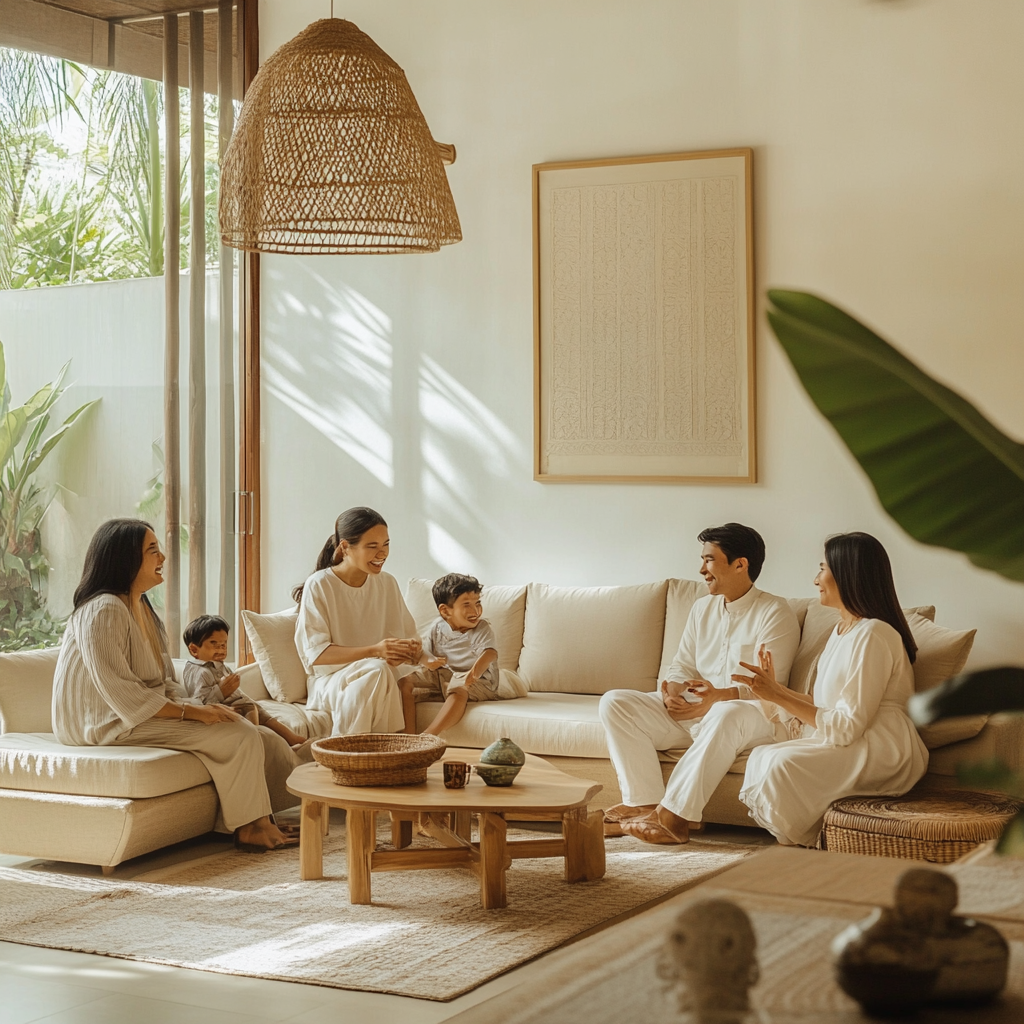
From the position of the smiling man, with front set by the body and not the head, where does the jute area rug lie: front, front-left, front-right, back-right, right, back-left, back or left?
front

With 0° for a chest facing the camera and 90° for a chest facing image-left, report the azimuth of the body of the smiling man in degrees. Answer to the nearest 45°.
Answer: approximately 45°

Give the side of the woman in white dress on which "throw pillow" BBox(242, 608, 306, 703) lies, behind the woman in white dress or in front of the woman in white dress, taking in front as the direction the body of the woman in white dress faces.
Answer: in front

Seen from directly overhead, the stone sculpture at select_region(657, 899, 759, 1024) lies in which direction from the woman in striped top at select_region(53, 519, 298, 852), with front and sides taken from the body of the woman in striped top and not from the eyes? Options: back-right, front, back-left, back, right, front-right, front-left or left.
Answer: right

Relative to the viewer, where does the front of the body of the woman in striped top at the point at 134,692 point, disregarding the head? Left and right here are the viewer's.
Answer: facing to the right of the viewer

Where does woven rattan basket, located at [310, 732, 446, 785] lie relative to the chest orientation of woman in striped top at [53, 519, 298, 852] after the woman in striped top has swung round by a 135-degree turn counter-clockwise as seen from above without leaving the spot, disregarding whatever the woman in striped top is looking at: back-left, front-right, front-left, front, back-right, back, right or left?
back

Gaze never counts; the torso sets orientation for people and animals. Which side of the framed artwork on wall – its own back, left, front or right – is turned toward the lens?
front

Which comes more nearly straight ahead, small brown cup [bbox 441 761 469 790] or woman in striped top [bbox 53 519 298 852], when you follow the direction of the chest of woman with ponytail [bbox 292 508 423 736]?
the small brown cup

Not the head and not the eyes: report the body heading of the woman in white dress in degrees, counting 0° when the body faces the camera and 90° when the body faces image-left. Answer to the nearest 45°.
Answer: approximately 90°

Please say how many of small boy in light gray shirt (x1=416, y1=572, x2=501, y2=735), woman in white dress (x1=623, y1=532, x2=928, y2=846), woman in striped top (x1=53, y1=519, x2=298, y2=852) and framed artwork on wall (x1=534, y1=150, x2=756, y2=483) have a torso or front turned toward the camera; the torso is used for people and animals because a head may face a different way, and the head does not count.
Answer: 2

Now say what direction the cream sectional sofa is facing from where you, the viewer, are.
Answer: facing the viewer

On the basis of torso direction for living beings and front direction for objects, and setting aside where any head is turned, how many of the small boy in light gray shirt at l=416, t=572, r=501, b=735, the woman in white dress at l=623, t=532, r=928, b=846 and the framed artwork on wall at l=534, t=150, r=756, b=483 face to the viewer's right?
0

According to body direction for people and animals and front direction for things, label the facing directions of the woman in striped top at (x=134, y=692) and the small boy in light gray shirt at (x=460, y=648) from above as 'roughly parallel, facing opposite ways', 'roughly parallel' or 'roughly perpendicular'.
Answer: roughly perpendicular

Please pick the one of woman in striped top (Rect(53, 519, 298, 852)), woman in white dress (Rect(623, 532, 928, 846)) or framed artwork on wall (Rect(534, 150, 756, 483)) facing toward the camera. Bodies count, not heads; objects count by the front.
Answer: the framed artwork on wall
